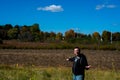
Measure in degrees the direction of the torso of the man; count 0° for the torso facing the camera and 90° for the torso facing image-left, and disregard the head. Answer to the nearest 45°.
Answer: approximately 45°
